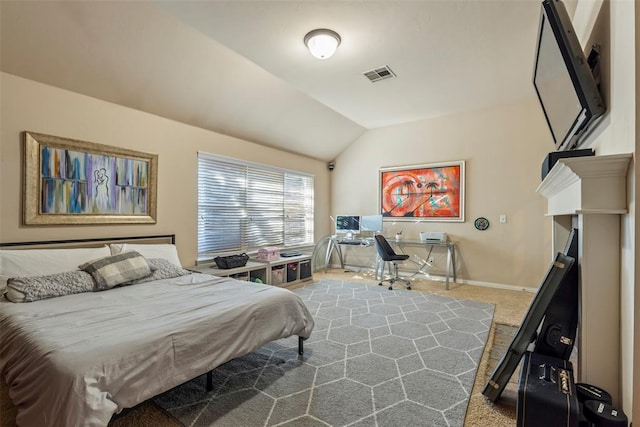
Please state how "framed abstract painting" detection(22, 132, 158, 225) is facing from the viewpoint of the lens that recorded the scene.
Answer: facing the viewer and to the right of the viewer

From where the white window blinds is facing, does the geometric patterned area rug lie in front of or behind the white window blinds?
in front

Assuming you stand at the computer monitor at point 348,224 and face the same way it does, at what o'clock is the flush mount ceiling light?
The flush mount ceiling light is roughly at 12 o'clock from the computer monitor.

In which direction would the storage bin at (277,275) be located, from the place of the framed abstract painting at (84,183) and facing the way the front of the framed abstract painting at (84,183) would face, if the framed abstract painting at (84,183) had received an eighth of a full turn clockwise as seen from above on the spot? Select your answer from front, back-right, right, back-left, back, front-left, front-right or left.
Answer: left

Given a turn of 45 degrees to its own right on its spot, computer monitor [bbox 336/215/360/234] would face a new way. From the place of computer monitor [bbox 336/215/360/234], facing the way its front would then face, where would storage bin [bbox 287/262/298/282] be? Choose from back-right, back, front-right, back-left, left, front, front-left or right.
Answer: front

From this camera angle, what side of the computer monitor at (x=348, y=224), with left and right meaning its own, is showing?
front

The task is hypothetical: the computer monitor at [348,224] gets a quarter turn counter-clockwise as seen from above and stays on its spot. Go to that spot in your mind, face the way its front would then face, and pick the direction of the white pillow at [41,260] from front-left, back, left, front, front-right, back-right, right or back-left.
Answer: back-right

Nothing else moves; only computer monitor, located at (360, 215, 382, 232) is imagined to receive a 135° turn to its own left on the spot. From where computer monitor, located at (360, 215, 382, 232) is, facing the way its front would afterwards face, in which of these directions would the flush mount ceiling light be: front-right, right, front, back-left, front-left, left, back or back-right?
back-right

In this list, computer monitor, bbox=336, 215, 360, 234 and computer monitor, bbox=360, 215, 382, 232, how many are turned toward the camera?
2

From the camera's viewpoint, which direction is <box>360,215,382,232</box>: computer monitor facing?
toward the camera

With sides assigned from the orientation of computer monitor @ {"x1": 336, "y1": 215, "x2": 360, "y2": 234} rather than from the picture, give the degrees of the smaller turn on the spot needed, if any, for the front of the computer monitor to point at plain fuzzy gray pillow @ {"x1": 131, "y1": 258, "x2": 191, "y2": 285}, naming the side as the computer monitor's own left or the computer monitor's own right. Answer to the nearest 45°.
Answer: approximately 45° to the computer monitor's own right

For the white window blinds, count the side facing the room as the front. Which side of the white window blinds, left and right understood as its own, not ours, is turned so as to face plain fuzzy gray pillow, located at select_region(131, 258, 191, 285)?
right

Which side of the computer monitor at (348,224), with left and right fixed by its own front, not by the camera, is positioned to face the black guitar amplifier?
front

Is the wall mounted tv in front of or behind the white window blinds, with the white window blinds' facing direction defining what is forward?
in front

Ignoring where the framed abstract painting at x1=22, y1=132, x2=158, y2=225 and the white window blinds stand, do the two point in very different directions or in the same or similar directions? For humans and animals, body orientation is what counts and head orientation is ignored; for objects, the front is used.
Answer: same or similar directions
